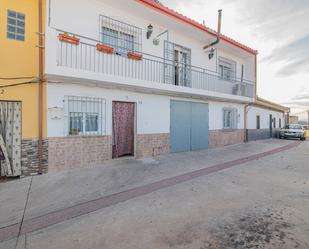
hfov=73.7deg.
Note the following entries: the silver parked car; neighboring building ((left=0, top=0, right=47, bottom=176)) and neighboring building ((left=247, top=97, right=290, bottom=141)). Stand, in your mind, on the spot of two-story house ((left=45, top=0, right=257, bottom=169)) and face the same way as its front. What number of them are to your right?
1

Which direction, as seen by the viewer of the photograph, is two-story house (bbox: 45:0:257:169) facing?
facing the viewer and to the right of the viewer

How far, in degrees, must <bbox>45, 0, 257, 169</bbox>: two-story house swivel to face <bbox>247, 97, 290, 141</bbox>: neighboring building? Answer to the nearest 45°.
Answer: approximately 90° to its left

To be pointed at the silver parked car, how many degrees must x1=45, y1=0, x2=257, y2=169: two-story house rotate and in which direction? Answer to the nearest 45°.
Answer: approximately 90° to its left

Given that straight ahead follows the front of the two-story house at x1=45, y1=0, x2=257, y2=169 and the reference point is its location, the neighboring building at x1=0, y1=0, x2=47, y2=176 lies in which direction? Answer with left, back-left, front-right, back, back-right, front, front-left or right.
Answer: right
